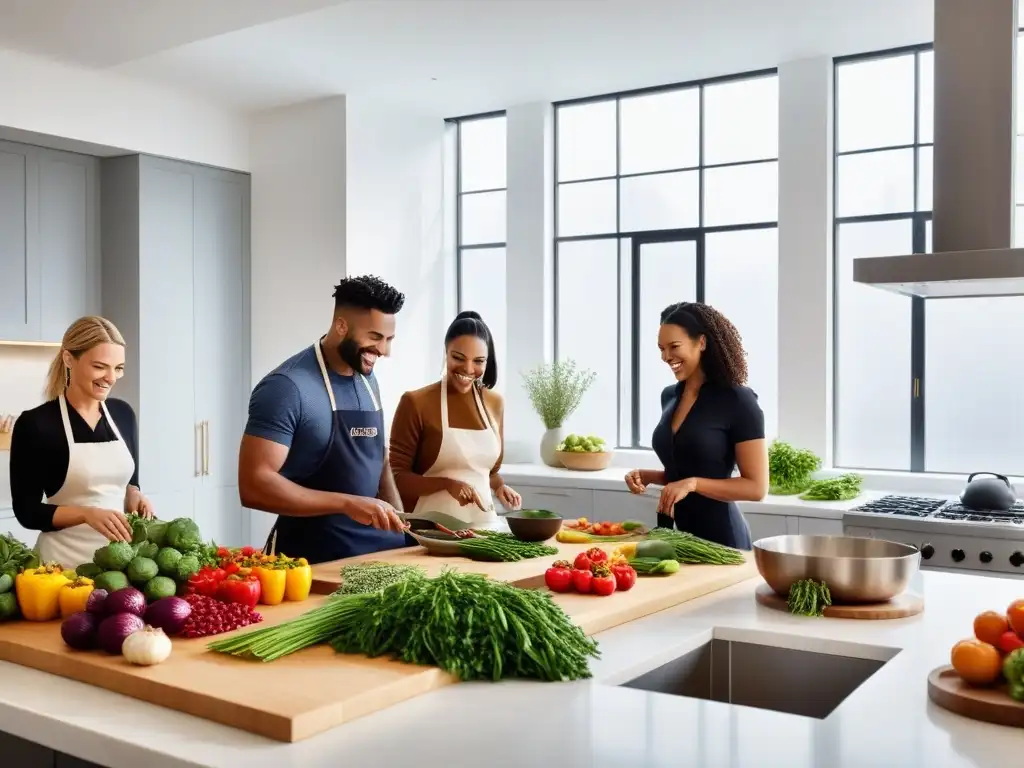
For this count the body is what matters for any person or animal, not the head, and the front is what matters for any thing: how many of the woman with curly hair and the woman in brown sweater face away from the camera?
0

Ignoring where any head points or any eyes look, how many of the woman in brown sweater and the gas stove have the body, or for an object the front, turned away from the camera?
0

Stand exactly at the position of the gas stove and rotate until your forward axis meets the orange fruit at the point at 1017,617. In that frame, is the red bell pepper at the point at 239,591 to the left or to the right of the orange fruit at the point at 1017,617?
right

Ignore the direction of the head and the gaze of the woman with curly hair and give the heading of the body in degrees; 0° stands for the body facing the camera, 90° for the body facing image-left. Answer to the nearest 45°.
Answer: approximately 45°

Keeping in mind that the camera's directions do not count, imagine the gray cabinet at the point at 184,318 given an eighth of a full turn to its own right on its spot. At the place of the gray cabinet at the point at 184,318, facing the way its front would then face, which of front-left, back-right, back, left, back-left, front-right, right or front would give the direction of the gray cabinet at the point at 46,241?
right

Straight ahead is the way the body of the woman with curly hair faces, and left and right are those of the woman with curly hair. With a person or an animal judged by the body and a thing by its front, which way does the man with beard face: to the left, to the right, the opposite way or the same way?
to the left

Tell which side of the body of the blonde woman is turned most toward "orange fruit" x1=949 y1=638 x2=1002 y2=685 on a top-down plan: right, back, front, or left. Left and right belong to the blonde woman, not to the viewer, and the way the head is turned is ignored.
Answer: front

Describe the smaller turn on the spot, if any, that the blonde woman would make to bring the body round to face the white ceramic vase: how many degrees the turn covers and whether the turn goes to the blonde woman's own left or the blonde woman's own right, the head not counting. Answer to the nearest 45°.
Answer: approximately 90° to the blonde woman's own left

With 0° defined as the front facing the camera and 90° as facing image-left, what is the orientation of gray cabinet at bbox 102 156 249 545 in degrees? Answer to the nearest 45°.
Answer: approximately 315°

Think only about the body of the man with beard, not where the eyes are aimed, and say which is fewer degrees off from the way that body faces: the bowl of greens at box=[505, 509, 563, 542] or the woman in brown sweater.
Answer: the bowl of greens

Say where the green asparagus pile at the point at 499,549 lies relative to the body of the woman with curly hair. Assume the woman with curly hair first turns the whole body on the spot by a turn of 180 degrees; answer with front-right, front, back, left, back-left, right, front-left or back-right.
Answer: back

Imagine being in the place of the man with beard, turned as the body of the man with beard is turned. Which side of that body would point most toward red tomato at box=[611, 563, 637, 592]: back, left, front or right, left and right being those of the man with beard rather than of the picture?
front

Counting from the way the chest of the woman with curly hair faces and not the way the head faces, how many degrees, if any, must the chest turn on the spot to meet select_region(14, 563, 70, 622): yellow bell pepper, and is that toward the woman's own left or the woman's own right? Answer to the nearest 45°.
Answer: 0° — they already face it
